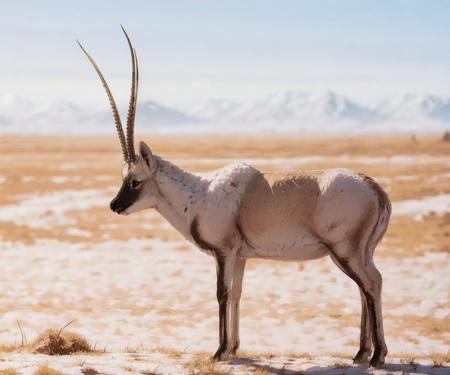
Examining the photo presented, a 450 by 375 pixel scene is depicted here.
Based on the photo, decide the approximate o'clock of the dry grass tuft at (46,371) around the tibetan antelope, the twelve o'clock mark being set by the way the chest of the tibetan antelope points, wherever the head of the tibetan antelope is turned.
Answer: The dry grass tuft is roughly at 11 o'clock from the tibetan antelope.

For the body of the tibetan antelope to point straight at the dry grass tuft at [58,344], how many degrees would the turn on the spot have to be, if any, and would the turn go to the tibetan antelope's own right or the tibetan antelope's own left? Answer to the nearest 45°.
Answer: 0° — it already faces it

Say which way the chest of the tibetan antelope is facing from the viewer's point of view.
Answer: to the viewer's left

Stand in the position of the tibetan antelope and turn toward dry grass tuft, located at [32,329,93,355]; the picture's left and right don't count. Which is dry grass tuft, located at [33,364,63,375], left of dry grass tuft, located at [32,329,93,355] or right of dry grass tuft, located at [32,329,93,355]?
left

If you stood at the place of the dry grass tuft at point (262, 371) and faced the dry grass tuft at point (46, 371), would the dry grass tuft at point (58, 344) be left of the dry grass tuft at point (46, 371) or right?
right

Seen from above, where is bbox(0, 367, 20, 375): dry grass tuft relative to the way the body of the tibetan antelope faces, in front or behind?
in front

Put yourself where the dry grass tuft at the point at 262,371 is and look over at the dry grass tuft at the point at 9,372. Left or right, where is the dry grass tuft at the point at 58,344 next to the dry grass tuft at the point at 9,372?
right

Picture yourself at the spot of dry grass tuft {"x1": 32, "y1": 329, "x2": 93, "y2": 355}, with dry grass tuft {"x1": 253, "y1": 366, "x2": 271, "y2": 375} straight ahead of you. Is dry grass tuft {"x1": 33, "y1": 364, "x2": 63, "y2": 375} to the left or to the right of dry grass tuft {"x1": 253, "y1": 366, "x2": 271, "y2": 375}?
right
